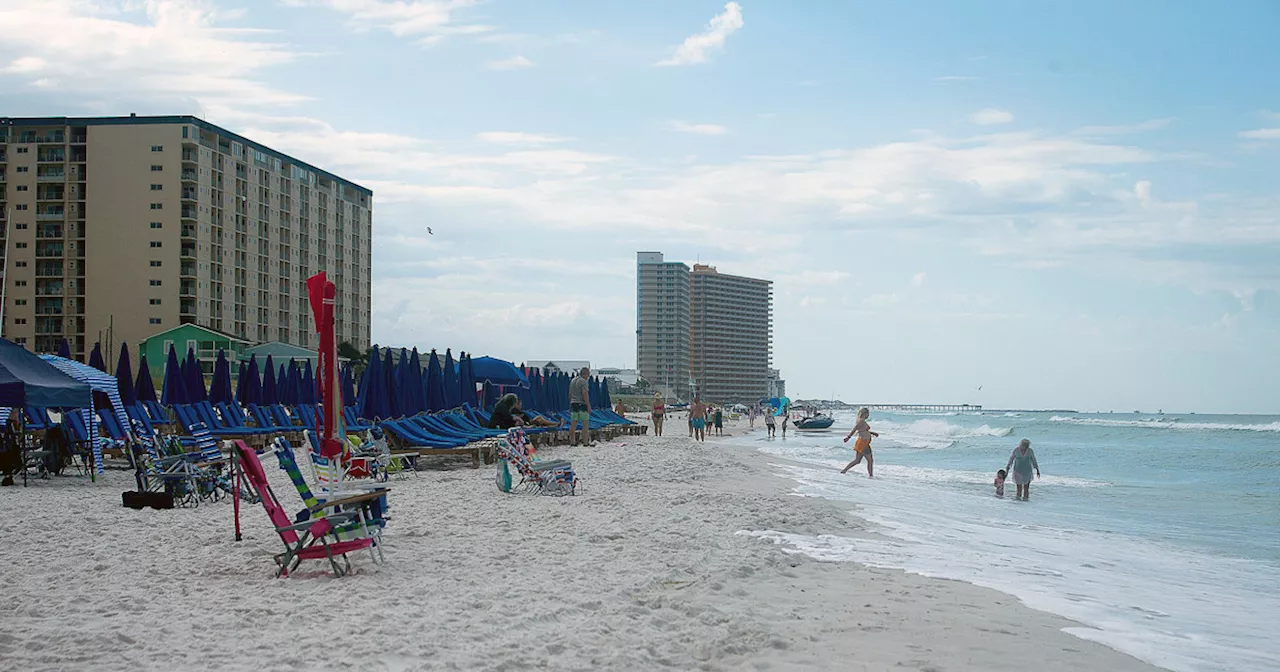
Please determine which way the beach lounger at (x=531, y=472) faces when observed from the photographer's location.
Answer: facing to the right of the viewer

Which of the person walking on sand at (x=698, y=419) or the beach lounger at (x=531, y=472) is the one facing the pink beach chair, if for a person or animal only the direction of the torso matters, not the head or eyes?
the person walking on sand

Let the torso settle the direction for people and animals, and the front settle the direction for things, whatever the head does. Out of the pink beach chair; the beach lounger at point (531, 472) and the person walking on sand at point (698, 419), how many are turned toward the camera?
1

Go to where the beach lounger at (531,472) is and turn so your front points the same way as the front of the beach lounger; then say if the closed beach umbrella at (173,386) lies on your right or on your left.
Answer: on your left

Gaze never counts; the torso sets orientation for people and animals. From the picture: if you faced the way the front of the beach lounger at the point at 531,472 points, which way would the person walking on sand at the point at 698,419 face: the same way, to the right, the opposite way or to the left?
to the right

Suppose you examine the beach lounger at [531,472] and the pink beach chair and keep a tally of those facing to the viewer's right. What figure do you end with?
2

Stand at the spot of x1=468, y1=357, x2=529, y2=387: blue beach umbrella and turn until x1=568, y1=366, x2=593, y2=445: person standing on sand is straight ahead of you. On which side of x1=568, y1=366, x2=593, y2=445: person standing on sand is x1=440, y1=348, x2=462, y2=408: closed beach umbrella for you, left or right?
right

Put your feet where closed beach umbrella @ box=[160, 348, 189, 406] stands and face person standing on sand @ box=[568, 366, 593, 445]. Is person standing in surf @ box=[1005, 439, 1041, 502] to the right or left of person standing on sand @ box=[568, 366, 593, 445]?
right

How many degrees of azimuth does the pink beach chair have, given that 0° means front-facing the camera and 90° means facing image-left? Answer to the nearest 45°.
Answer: approximately 270°

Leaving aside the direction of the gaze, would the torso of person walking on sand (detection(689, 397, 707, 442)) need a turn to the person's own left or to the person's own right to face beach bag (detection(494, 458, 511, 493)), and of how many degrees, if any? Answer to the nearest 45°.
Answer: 0° — they already face it

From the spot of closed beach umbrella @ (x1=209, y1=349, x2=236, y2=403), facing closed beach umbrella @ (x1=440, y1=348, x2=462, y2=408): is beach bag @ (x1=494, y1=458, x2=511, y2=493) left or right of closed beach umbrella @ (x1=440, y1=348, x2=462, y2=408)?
right

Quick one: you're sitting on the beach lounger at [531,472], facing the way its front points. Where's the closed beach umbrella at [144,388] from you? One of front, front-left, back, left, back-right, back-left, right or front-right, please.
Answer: back-left
